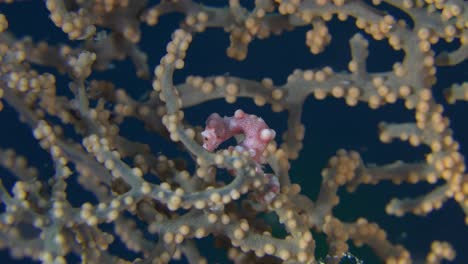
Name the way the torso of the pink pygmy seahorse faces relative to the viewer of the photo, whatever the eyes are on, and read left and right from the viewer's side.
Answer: facing to the left of the viewer
